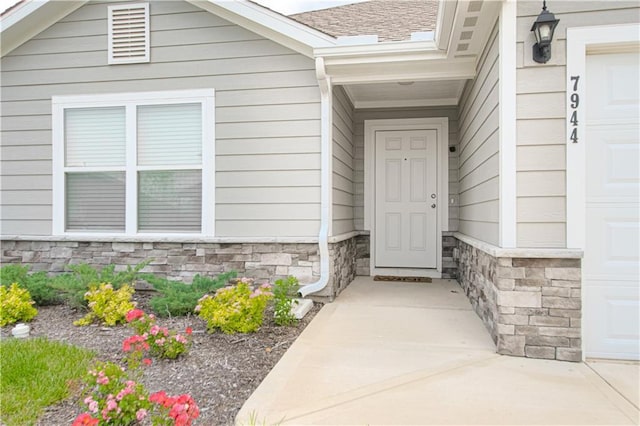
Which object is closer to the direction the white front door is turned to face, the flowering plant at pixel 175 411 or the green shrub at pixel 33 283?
the flowering plant

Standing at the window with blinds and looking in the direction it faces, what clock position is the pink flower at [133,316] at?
The pink flower is roughly at 12 o'clock from the window with blinds.

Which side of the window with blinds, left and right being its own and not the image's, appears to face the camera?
front

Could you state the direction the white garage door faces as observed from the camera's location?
facing the viewer

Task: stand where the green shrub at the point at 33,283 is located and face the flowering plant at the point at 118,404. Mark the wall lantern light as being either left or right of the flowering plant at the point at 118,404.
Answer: left

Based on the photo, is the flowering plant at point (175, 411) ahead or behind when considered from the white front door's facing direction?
ahead

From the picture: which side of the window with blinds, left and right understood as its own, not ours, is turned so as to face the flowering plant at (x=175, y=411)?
front

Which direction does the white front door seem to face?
toward the camera

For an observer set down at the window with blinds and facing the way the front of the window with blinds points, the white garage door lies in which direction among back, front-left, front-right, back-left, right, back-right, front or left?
front-left

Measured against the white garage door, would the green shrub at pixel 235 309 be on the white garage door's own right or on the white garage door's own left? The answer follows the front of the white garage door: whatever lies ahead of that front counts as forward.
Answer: on the white garage door's own right

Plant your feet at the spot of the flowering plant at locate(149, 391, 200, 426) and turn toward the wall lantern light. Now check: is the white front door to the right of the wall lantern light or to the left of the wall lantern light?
left

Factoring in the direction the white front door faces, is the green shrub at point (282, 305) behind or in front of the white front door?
in front

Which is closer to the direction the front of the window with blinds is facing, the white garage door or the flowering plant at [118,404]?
the flowering plant

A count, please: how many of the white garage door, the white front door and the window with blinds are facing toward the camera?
3
